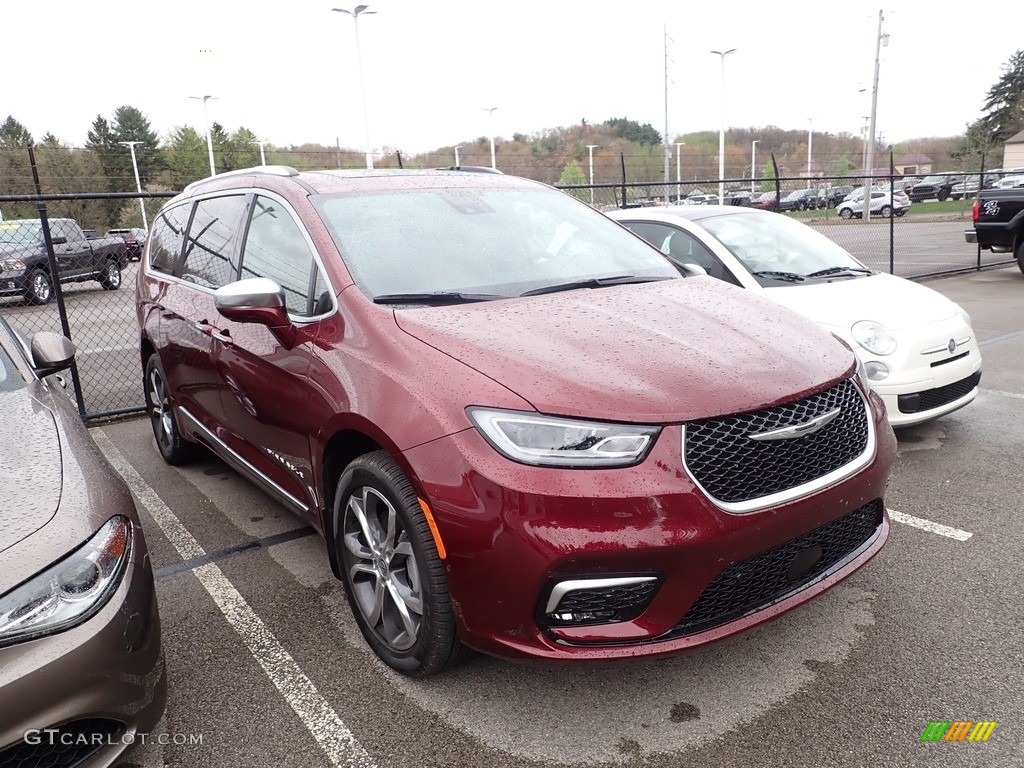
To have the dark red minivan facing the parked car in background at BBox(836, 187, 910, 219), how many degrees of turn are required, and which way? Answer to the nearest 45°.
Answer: approximately 90° to its left

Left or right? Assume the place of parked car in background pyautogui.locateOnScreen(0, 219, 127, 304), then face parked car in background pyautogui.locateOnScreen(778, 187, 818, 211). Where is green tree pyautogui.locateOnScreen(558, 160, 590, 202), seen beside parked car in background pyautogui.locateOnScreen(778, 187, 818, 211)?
left

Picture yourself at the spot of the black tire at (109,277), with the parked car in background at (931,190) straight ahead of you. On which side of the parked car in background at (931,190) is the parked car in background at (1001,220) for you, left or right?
right

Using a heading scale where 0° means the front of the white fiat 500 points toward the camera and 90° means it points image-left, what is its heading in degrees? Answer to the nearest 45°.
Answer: approximately 315°

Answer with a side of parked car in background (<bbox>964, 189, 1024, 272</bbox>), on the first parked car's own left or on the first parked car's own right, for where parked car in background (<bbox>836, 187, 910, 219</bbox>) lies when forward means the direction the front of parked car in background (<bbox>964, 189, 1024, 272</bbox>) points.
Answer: on the first parked car's own left

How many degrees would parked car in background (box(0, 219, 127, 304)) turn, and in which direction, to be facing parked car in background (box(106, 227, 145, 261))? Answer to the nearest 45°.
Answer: approximately 135° to its right
